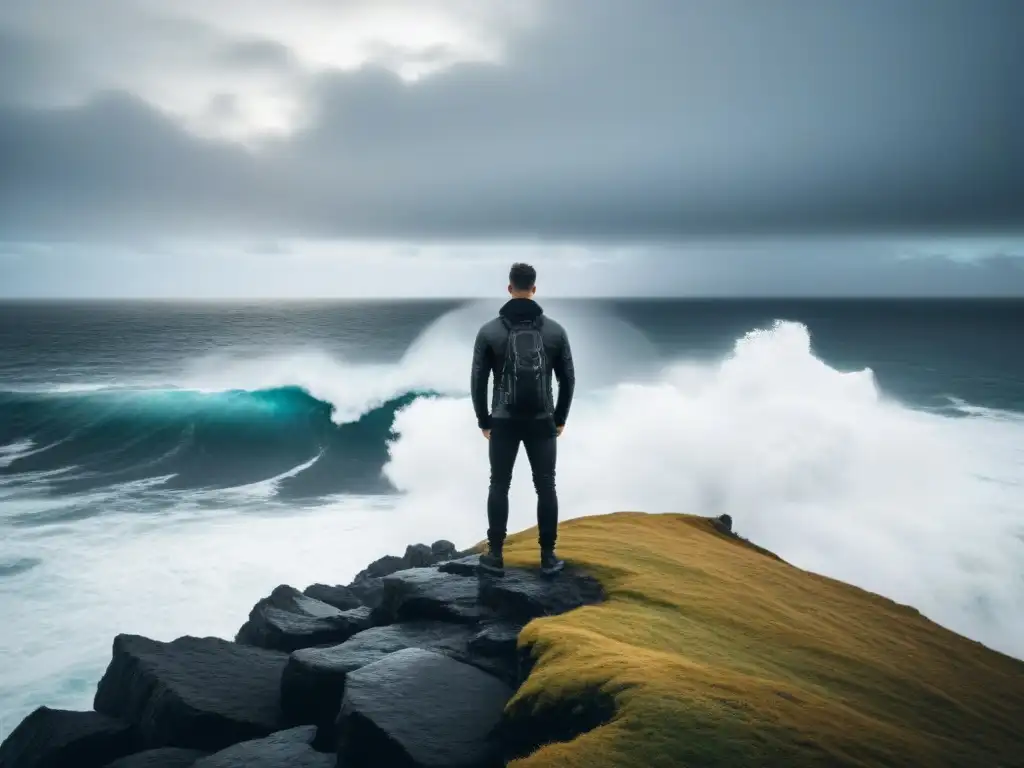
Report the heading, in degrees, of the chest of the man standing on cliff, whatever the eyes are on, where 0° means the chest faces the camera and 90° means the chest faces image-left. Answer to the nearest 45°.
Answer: approximately 180°

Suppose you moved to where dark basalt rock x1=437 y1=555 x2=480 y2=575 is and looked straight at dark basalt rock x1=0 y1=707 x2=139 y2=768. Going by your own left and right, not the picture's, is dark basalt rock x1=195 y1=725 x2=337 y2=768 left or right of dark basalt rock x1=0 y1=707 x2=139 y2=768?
left

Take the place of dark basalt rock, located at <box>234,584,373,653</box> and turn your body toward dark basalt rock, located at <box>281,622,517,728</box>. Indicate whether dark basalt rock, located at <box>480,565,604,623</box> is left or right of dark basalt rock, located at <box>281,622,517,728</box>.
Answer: left

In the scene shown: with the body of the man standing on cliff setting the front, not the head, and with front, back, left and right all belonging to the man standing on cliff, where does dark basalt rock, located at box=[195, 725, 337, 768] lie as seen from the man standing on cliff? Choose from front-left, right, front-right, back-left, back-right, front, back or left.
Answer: back-left

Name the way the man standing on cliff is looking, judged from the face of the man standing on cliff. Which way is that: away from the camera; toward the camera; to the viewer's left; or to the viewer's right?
away from the camera
